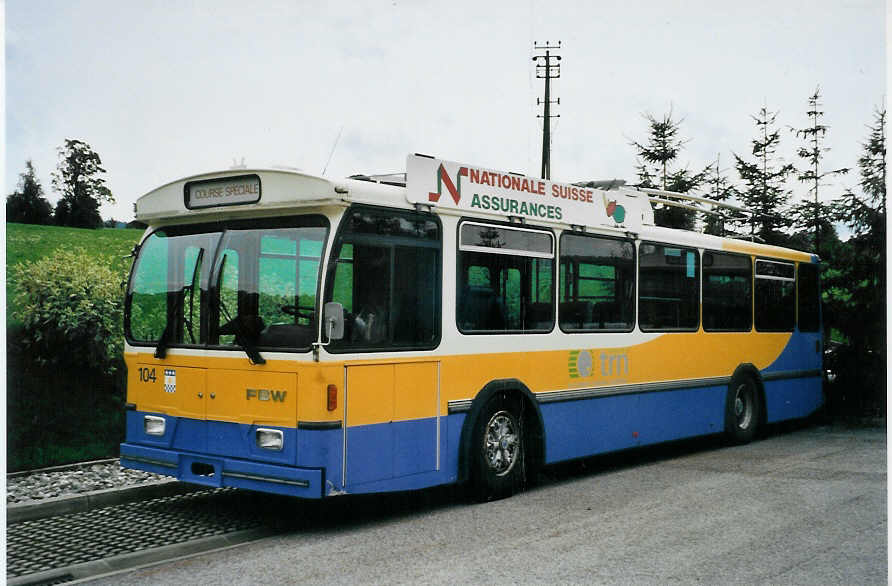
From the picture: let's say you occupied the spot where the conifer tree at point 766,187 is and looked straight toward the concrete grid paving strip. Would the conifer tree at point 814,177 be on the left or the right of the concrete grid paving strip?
left

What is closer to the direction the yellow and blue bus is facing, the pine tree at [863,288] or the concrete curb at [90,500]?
the concrete curb

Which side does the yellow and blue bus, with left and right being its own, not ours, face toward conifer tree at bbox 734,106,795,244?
back

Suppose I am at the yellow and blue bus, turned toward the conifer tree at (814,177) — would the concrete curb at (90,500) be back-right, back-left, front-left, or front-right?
back-left

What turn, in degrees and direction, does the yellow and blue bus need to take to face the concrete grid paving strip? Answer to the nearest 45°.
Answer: approximately 45° to its right

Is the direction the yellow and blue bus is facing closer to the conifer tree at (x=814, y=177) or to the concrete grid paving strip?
the concrete grid paving strip

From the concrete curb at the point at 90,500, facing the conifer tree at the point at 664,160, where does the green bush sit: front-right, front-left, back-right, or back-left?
front-left

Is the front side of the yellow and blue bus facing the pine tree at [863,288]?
no

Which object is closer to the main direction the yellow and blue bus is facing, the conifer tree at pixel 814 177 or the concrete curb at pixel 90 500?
the concrete curb

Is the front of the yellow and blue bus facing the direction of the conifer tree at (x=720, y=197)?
no

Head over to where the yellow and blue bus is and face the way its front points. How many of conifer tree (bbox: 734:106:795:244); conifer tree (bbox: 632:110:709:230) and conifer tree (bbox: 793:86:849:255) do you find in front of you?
0

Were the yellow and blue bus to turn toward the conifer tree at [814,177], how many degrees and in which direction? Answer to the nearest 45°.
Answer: approximately 180°

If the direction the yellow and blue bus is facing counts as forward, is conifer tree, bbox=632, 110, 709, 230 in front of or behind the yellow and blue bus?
behind

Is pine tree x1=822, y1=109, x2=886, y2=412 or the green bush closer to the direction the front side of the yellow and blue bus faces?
the green bush
